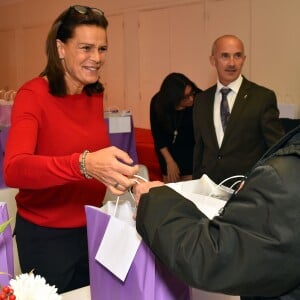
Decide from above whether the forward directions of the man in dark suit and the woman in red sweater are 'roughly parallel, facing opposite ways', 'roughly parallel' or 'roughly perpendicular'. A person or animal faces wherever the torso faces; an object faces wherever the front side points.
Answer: roughly perpendicular

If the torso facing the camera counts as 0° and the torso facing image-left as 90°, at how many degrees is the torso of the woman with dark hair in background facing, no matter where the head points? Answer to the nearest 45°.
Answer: approximately 315°

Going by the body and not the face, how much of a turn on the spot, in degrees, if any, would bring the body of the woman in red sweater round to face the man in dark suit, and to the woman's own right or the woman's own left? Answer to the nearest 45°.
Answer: approximately 90° to the woman's own left

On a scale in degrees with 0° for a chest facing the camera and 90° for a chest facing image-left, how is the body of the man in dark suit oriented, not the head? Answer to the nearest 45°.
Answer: approximately 45°

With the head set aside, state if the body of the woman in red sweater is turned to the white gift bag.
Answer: yes

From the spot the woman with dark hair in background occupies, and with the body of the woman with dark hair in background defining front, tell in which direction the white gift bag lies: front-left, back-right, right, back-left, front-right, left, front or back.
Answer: front-right

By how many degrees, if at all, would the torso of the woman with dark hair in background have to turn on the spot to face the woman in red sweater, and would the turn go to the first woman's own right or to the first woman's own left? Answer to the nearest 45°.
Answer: approximately 45° to the first woman's own right

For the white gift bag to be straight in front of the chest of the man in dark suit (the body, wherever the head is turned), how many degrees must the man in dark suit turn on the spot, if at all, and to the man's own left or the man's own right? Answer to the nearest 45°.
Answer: approximately 45° to the man's own left

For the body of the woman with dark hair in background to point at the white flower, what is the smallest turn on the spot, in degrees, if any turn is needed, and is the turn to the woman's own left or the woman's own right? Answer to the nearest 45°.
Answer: approximately 45° to the woman's own right

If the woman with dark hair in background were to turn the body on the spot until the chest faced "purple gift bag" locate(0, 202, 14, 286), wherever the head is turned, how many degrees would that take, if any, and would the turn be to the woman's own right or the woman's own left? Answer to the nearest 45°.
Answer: approximately 45° to the woman's own right

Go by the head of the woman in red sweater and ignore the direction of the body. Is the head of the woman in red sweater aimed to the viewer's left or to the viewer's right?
to the viewer's right
